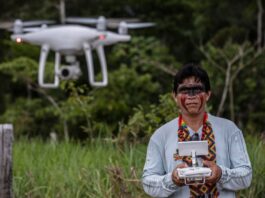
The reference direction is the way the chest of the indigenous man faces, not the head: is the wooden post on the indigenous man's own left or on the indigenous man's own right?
on the indigenous man's own right

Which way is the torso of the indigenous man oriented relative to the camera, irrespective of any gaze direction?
toward the camera

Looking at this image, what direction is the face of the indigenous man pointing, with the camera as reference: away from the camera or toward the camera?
toward the camera
